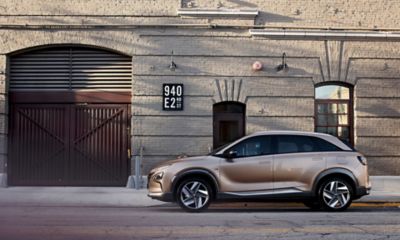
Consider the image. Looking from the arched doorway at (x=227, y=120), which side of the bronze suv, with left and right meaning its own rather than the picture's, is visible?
right

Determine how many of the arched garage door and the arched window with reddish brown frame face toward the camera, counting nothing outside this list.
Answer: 2

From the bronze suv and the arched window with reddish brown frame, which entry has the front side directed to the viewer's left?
the bronze suv

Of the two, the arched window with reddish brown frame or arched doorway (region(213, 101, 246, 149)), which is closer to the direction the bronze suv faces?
the arched doorway

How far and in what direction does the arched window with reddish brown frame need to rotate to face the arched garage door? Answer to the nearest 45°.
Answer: approximately 90° to its right

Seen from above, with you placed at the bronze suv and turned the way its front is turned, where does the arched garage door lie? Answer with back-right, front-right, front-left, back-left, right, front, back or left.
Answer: front-right

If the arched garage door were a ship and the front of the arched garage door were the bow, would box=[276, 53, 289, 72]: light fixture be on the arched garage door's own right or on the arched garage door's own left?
on the arched garage door's own left

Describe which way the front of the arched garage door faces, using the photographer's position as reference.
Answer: facing the viewer

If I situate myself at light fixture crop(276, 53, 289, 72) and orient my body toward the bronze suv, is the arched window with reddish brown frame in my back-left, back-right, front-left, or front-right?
back-left

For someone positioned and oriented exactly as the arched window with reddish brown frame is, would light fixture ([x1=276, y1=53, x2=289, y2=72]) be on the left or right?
on its right

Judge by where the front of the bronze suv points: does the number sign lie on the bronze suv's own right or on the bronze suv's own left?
on the bronze suv's own right

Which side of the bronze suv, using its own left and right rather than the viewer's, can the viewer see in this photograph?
left

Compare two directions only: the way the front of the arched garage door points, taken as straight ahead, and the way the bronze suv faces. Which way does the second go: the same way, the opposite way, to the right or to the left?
to the right

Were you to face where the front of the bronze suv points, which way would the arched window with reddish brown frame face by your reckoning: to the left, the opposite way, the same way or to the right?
to the left

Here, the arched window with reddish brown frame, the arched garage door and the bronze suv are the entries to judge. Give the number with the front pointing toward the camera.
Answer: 2

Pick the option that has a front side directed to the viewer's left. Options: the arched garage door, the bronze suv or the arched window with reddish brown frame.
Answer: the bronze suv

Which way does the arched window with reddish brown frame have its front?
toward the camera

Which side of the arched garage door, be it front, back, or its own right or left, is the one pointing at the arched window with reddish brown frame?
left

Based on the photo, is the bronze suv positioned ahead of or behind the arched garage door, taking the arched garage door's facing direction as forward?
ahead
